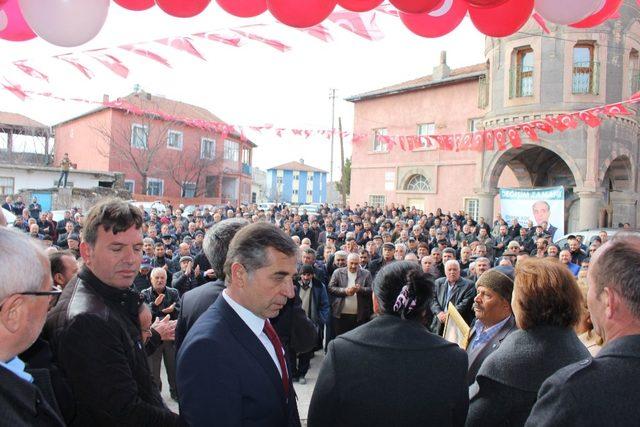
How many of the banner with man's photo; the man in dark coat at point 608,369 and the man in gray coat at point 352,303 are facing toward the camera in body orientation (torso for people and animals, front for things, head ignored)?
2

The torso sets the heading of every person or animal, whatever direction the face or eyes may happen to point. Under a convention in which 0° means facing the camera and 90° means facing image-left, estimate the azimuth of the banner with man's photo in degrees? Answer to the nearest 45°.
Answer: approximately 0°

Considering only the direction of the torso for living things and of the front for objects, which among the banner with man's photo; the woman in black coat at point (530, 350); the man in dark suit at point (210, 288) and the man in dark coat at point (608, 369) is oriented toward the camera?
the banner with man's photo

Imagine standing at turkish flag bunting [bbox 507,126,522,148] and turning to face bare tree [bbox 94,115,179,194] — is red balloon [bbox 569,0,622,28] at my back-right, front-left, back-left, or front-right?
back-left

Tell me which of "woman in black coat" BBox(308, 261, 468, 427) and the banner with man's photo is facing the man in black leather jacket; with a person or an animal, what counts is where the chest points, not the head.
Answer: the banner with man's photo

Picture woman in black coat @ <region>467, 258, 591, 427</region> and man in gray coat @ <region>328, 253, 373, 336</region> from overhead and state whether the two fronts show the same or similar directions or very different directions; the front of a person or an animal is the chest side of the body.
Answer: very different directions

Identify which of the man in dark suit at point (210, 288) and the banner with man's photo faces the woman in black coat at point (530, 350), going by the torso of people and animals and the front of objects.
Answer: the banner with man's photo

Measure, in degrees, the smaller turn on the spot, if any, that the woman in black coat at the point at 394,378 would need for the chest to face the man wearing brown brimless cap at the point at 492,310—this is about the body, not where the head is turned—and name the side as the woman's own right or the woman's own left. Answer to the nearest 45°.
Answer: approximately 45° to the woman's own right

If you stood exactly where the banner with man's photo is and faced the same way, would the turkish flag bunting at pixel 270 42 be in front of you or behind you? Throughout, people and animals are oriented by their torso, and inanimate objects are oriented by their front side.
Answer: in front

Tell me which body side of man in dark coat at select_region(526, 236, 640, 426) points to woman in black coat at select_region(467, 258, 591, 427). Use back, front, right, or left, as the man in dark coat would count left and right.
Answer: front

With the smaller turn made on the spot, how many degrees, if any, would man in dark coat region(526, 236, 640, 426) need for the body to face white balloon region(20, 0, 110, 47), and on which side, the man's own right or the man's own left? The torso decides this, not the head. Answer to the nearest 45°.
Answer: approximately 45° to the man's own left

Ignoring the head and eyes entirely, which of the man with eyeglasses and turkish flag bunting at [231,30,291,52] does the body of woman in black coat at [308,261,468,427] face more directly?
the turkish flag bunting

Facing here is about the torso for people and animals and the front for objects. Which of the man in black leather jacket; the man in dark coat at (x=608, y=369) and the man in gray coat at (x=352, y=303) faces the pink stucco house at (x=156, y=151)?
the man in dark coat

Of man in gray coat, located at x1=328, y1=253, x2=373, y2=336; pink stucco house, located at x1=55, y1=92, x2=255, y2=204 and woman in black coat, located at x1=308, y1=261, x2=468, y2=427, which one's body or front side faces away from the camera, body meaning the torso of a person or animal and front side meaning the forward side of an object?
the woman in black coat
